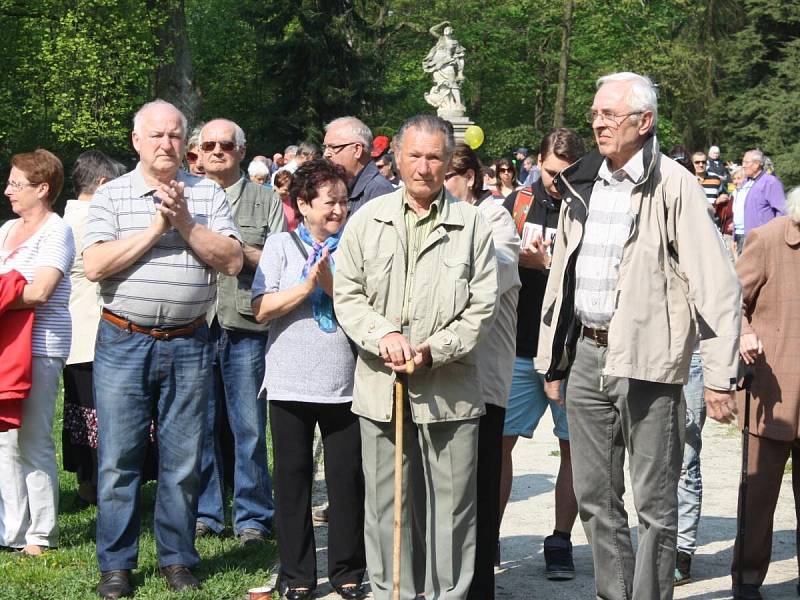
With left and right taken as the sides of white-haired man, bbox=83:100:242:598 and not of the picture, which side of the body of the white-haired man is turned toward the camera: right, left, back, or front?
front

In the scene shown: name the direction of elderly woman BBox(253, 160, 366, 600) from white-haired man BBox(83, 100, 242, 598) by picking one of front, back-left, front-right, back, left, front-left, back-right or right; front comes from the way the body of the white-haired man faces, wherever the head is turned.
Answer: left

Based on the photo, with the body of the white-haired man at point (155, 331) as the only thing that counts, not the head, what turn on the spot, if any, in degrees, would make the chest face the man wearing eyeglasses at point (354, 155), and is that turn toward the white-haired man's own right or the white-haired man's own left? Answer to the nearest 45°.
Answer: approximately 135° to the white-haired man's own left

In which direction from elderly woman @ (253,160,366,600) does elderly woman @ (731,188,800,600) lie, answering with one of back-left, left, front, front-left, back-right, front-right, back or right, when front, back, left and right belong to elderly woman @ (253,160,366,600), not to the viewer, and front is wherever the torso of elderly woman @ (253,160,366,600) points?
front-left

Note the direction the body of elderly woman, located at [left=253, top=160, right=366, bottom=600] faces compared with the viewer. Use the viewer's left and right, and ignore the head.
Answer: facing the viewer and to the right of the viewer

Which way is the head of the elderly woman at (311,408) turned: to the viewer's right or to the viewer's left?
to the viewer's right

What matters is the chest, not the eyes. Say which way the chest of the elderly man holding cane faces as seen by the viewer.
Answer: toward the camera

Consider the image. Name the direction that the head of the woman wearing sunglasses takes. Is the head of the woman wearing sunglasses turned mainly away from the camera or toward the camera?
toward the camera

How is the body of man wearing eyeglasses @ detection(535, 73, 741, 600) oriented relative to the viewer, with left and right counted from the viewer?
facing the viewer and to the left of the viewer

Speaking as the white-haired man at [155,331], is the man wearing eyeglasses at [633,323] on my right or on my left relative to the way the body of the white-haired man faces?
on my left

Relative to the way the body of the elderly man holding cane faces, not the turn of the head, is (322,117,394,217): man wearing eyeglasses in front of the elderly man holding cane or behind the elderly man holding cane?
behind

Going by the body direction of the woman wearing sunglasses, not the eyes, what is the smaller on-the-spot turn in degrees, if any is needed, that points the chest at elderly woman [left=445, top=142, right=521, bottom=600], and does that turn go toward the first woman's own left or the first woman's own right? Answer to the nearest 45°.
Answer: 0° — they already face them

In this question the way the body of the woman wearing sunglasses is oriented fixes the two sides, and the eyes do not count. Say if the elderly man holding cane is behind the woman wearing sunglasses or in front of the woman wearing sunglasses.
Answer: in front

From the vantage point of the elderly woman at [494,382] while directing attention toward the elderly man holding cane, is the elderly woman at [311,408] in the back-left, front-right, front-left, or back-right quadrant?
front-right

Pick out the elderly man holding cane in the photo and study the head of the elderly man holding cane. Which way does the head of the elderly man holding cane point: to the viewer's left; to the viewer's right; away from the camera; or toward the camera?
toward the camera

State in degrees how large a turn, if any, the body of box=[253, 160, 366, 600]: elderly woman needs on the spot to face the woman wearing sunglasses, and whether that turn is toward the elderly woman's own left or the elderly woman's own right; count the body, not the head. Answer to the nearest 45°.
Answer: approximately 135° to the elderly woman's own left

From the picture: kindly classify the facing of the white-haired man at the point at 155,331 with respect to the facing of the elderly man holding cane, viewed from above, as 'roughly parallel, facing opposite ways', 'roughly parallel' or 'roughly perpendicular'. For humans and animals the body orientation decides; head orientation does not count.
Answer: roughly parallel
